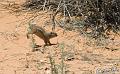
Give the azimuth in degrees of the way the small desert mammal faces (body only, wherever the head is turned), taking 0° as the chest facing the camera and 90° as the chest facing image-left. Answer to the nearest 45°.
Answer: approximately 270°
